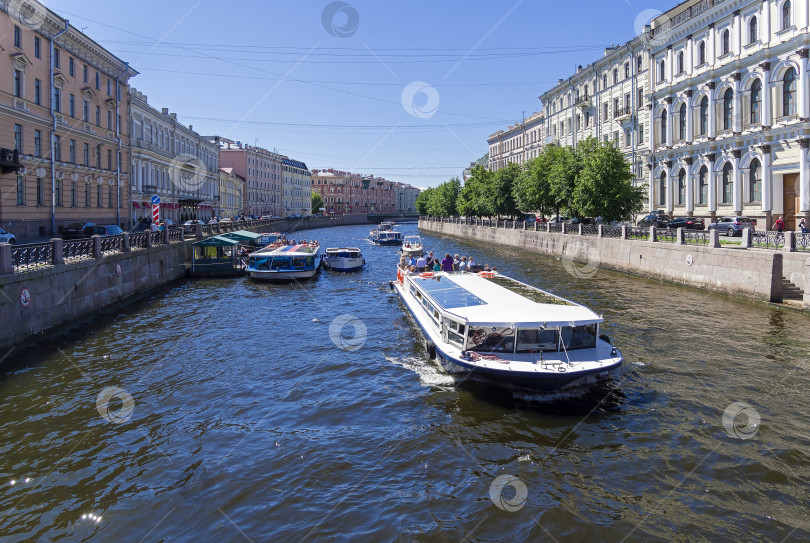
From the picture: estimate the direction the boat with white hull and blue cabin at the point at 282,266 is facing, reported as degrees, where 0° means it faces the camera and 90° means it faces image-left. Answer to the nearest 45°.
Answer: approximately 45°

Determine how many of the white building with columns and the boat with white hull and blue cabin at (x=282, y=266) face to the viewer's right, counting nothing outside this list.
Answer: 0

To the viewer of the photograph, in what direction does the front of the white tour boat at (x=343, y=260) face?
facing the viewer

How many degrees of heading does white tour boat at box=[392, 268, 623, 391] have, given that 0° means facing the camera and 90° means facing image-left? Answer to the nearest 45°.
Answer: approximately 315°

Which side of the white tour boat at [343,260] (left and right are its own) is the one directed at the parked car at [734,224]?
left

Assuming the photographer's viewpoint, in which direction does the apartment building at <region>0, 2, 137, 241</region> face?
facing the viewer and to the right of the viewer

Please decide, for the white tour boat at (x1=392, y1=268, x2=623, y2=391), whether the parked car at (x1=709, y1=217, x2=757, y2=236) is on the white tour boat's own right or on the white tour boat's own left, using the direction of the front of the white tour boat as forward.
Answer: on the white tour boat's own left

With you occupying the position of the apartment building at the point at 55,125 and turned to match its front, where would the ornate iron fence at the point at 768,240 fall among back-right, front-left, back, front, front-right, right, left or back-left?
front

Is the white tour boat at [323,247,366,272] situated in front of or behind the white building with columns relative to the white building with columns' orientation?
in front

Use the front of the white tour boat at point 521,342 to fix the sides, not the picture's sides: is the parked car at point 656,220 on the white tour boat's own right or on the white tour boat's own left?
on the white tour boat's own left

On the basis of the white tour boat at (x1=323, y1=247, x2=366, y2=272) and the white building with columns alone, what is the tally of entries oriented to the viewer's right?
0

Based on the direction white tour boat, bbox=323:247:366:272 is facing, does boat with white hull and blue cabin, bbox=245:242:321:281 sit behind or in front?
in front

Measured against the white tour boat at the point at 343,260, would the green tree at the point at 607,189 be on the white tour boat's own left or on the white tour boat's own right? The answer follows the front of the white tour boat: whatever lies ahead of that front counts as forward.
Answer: on the white tour boat's own left

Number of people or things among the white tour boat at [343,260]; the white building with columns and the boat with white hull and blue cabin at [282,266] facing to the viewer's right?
0
